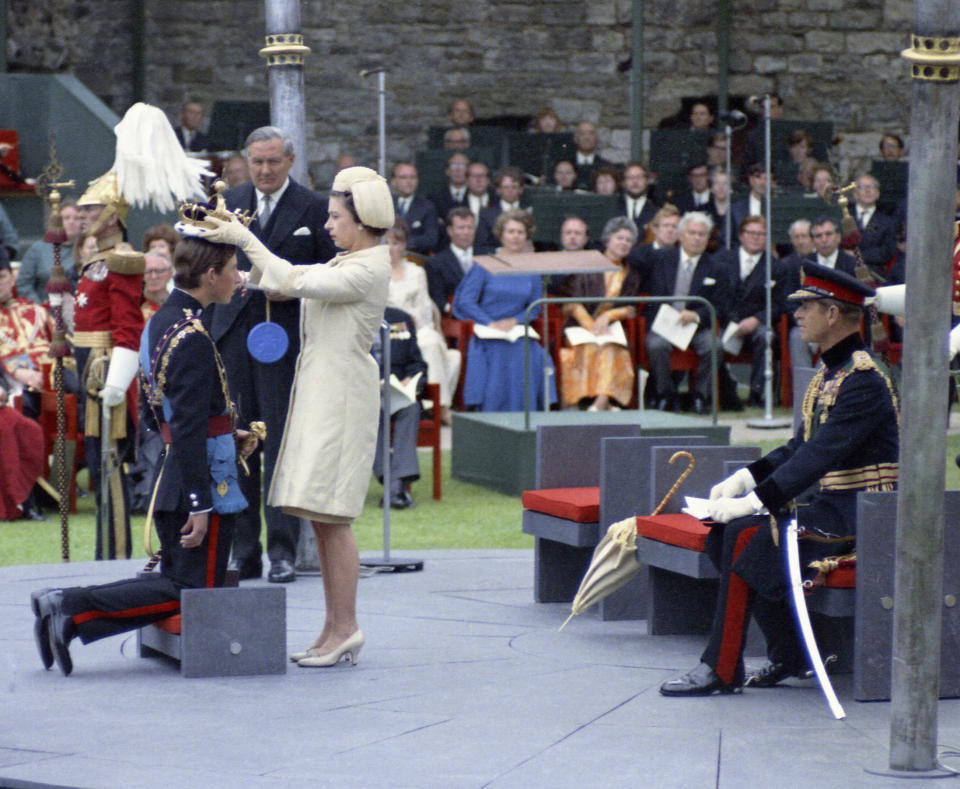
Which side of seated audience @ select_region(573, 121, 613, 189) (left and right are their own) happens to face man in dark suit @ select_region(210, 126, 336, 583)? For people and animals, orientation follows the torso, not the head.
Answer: front

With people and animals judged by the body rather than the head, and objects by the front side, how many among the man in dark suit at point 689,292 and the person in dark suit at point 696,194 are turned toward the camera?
2

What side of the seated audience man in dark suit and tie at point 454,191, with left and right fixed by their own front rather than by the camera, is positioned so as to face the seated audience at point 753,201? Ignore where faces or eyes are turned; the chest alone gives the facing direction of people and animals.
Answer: left

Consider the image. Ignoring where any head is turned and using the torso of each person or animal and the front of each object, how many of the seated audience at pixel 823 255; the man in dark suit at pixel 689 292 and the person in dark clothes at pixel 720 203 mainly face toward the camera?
3

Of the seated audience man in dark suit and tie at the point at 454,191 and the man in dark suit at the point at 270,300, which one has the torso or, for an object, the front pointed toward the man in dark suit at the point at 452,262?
the seated audience man in dark suit and tie

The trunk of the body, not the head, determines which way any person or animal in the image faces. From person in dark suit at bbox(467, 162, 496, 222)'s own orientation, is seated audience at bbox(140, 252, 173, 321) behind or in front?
in front

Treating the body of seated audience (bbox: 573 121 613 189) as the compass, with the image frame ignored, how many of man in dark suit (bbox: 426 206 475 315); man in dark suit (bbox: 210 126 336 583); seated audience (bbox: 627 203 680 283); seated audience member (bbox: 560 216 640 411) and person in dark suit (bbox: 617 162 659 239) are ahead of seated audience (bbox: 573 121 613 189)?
5

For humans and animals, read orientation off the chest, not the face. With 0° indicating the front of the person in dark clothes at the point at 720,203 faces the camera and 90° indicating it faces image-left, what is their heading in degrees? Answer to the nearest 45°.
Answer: approximately 0°

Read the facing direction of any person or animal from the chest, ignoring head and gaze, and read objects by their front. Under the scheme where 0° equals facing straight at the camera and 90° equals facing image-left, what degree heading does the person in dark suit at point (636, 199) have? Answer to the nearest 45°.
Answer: approximately 0°

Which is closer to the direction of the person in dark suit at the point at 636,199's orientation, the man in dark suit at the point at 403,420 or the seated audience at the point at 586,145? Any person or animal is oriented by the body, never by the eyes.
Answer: the man in dark suit

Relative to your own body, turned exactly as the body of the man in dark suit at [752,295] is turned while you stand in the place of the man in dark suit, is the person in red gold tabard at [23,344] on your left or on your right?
on your right

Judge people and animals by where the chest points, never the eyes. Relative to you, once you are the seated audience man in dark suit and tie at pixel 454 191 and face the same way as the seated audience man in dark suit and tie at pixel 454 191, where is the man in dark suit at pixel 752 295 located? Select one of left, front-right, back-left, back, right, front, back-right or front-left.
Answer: front-left
